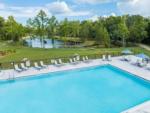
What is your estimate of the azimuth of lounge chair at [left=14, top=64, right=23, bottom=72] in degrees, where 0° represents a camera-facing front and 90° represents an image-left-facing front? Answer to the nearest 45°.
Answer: approximately 315°

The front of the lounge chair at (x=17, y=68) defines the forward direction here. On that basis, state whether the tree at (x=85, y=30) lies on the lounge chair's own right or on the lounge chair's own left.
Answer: on the lounge chair's own left

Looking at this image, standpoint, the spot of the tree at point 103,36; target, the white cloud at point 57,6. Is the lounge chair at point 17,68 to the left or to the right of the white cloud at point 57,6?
left

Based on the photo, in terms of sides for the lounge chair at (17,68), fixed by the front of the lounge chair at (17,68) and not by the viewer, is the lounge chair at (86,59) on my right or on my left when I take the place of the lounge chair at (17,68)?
on my left

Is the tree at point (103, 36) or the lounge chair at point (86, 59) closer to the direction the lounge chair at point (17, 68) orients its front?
the lounge chair
